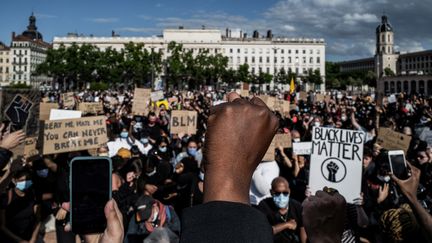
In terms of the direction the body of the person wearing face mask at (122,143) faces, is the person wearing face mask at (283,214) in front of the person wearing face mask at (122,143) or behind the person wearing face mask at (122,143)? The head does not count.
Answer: in front

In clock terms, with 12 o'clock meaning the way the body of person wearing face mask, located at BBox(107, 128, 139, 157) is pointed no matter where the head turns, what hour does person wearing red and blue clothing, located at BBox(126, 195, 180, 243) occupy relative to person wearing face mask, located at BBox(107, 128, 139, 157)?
person wearing red and blue clothing, located at BBox(126, 195, 180, 243) is roughly at 12 o'clock from person wearing face mask, located at BBox(107, 128, 139, 157).

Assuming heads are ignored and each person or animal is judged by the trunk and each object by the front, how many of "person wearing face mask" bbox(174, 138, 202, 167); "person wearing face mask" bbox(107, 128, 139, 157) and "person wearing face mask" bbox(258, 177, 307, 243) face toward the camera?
3

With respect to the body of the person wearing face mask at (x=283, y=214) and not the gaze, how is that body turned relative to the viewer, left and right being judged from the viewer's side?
facing the viewer

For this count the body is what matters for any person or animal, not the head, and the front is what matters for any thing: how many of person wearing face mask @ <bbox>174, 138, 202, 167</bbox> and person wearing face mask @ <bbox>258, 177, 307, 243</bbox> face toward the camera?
2

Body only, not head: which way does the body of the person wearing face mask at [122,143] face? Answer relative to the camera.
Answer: toward the camera

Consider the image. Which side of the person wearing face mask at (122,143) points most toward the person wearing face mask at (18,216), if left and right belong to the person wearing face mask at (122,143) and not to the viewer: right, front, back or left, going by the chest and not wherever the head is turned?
front

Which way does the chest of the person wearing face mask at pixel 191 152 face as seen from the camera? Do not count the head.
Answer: toward the camera

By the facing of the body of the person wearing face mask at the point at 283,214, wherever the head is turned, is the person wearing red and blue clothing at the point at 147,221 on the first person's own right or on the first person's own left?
on the first person's own right

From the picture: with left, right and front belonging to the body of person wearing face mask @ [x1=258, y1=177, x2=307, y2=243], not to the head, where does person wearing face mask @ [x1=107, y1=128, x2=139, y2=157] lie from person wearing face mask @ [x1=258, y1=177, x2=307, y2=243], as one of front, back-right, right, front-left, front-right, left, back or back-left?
back-right
